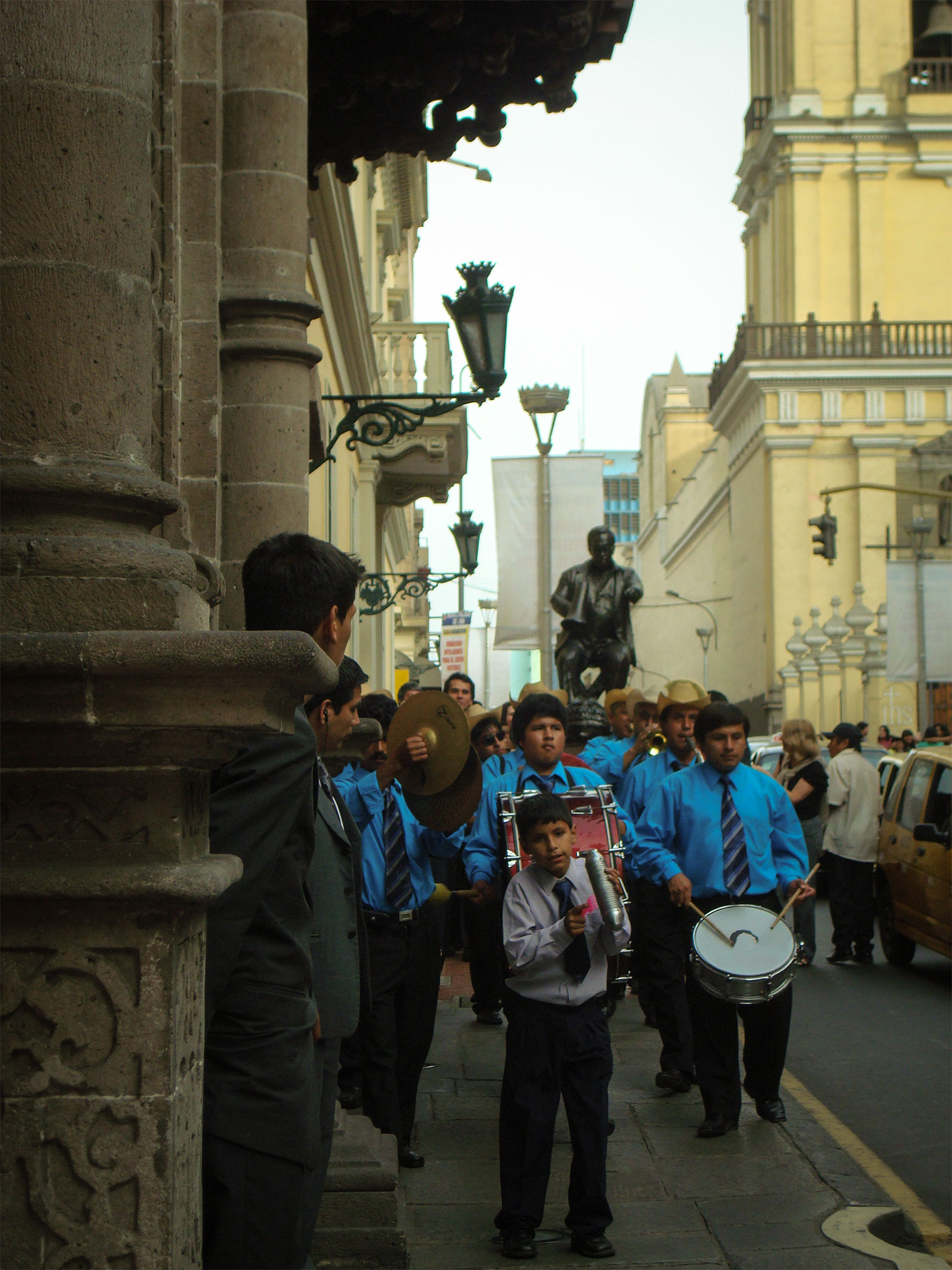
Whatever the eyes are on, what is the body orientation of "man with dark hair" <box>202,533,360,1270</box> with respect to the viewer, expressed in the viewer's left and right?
facing away from the viewer and to the right of the viewer

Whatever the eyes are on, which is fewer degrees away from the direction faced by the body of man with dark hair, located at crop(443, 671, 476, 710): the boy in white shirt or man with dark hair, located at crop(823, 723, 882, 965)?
the boy in white shirt

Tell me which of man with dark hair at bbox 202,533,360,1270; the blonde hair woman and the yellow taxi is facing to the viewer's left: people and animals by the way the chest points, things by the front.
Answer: the blonde hair woman

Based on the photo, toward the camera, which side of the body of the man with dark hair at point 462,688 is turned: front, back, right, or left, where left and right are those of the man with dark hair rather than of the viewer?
front

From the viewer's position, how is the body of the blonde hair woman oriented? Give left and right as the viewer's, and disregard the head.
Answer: facing to the left of the viewer

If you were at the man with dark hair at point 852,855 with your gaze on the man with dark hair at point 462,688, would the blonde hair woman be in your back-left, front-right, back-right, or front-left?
front-left

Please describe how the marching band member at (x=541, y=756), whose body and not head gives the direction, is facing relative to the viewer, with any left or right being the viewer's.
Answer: facing the viewer

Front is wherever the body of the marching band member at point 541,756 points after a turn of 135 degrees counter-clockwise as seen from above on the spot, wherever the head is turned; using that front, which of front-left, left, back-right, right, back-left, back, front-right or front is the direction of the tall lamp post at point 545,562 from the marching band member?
front-left

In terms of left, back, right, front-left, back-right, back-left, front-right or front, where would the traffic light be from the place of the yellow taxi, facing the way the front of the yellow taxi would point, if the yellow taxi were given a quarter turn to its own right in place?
back-right

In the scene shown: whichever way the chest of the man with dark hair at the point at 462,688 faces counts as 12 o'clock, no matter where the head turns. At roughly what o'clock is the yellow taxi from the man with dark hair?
The yellow taxi is roughly at 9 o'clock from the man with dark hair.

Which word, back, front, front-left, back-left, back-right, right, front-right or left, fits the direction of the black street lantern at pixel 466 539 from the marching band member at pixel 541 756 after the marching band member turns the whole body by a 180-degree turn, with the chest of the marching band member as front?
front

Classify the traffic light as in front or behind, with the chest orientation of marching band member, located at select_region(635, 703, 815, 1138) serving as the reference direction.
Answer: behind

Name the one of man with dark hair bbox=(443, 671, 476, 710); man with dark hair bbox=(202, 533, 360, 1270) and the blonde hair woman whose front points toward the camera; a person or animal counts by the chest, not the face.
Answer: man with dark hair bbox=(443, 671, 476, 710)
